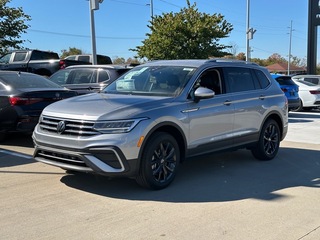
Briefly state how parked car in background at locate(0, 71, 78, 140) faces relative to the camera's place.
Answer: facing away from the viewer and to the left of the viewer

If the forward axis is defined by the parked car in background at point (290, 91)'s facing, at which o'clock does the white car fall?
The white car is roughly at 2 o'clock from the parked car in background.

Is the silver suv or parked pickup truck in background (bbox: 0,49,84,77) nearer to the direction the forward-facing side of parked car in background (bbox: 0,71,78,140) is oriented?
the parked pickup truck in background

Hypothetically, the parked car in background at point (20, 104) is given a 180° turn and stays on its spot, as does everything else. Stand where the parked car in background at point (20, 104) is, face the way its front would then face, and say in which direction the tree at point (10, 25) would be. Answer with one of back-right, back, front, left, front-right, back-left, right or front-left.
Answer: back-left

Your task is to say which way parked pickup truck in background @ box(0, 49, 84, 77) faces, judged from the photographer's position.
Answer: facing away from the viewer and to the left of the viewer

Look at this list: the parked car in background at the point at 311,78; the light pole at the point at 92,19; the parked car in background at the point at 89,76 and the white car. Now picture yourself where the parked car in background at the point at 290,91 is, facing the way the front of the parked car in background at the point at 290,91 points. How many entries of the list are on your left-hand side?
2

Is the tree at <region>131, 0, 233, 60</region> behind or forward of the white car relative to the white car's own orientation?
forward

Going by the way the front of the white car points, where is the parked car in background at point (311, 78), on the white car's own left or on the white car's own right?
on the white car's own right

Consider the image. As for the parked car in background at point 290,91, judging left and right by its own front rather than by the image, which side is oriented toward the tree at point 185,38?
front

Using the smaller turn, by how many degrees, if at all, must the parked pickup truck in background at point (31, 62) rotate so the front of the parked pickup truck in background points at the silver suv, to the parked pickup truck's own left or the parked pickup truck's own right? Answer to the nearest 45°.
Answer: approximately 135° to the parked pickup truck's own left

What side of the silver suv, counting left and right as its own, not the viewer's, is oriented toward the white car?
back

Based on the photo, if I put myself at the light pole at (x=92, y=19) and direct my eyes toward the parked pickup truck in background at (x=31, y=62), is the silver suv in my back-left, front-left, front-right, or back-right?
back-left

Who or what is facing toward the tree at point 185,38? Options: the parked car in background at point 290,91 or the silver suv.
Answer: the parked car in background

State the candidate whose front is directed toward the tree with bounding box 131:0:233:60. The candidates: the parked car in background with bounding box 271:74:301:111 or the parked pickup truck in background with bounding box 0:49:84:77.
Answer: the parked car in background with bounding box 271:74:301:111

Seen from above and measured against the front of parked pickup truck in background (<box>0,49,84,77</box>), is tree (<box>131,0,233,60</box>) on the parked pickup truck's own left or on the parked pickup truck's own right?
on the parked pickup truck's own right
